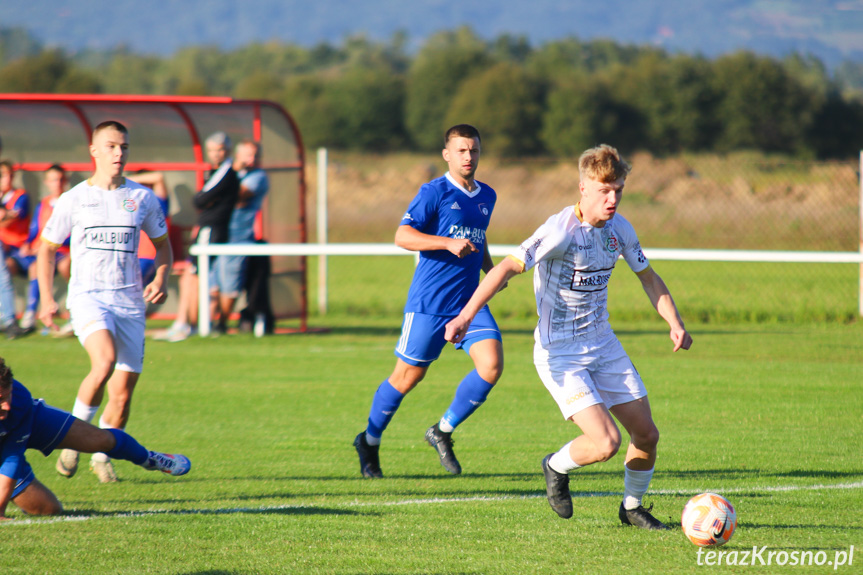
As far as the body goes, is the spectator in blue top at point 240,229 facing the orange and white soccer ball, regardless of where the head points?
no

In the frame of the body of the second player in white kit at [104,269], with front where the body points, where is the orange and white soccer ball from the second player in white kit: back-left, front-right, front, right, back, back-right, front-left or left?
front-left

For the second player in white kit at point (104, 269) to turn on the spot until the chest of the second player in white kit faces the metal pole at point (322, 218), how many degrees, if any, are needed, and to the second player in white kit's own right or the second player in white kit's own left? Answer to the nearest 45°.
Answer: approximately 180°

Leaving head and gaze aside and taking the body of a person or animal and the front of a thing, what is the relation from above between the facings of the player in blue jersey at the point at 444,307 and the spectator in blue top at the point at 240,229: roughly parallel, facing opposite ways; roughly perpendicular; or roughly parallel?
roughly perpendicular

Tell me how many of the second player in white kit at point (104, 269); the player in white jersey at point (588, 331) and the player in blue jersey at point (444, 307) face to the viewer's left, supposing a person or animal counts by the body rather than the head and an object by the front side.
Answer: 0

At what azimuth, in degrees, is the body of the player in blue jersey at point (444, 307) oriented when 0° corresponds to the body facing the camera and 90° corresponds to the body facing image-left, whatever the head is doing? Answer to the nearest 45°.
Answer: approximately 315°

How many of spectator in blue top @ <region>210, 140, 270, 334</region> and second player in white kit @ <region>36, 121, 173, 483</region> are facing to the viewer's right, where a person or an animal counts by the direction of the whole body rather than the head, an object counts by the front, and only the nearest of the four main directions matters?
0

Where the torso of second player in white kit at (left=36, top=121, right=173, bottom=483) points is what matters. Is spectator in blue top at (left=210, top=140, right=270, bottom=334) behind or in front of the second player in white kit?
behind

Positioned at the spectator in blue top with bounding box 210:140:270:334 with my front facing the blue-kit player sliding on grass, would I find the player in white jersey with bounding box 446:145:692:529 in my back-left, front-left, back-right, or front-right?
front-left

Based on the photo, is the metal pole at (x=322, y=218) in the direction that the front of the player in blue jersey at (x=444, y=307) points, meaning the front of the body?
no

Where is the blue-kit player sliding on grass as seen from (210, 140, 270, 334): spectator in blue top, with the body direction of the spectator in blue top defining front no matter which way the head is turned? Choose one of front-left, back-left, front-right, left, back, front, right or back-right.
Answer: front-left

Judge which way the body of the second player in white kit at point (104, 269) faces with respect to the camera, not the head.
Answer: toward the camera

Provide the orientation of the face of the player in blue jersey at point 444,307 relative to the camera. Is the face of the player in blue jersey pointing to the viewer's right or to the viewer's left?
to the viewer's right

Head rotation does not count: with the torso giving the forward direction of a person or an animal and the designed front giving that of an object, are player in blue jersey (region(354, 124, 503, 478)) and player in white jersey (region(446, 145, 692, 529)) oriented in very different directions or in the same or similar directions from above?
same or similar directions

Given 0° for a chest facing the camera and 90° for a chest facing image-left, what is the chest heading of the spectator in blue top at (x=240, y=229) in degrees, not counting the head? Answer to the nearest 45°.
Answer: approximately 45°

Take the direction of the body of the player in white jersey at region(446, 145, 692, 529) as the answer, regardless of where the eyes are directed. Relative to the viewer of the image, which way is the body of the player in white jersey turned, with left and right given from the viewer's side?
facing the viewer and to the right of the viewer

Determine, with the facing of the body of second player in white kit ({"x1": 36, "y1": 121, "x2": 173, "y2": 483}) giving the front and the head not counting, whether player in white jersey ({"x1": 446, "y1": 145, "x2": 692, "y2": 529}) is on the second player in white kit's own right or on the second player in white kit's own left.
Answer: on the second player in white kit's own left
